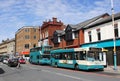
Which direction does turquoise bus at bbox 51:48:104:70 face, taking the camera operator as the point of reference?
facing the viewer and to the right of the viewer
